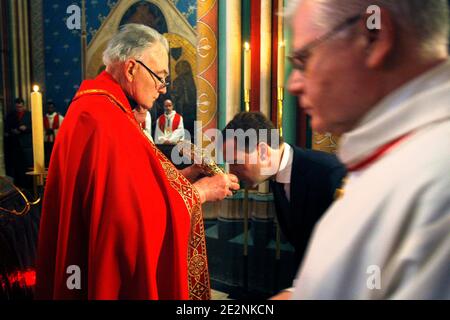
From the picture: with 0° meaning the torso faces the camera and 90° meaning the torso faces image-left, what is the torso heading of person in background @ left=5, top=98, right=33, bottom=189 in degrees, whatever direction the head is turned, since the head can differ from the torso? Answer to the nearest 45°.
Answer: approximately 0°

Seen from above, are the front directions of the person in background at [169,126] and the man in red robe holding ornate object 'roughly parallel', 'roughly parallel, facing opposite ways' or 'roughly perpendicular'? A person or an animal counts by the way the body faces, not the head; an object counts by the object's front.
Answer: roughly perpendicular

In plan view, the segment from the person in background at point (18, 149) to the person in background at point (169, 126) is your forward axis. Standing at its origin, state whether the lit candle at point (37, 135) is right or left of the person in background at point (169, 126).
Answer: right
